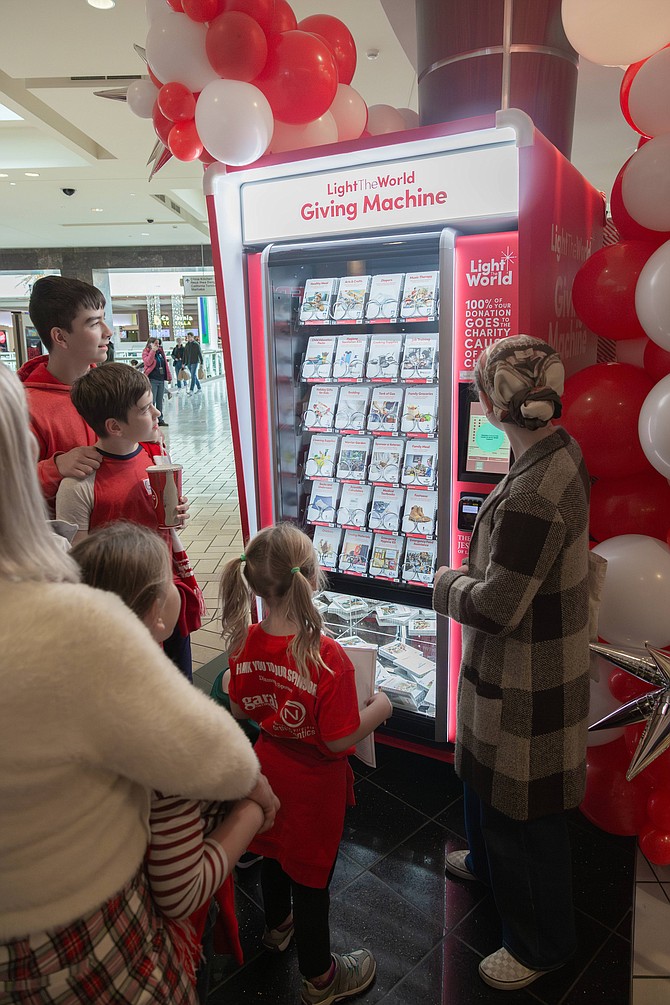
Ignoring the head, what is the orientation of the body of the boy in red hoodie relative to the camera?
to the viewer's right

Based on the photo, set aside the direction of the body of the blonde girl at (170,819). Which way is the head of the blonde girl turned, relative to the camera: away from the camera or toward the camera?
away from the camera

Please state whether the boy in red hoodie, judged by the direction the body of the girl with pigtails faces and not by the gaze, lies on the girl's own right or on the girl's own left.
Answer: on the girl's own left

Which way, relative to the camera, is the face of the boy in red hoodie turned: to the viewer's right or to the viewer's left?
to the viewer's right

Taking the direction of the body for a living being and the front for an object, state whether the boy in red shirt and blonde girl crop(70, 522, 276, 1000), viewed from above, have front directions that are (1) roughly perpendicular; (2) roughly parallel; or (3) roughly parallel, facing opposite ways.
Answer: roughly perpendicular

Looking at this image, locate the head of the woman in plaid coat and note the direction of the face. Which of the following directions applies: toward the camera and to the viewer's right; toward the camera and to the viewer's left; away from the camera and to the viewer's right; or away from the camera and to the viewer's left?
away from the camera and to the viewer's left

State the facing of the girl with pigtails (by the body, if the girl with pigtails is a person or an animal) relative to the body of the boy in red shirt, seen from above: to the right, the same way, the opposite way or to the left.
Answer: to the left

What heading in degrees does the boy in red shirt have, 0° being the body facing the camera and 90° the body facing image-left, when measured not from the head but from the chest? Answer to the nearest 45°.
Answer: approximately 315°

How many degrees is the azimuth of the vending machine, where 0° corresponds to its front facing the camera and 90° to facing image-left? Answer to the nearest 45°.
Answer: approximately 45°

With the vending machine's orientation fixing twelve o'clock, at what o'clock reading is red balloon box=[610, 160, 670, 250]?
The red balloon is roughly at 8 o'clock from the vending machine.

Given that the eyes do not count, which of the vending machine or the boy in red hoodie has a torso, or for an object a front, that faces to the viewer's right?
the boy in red hoodie

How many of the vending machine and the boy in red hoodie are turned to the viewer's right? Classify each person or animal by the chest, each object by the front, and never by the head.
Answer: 1
